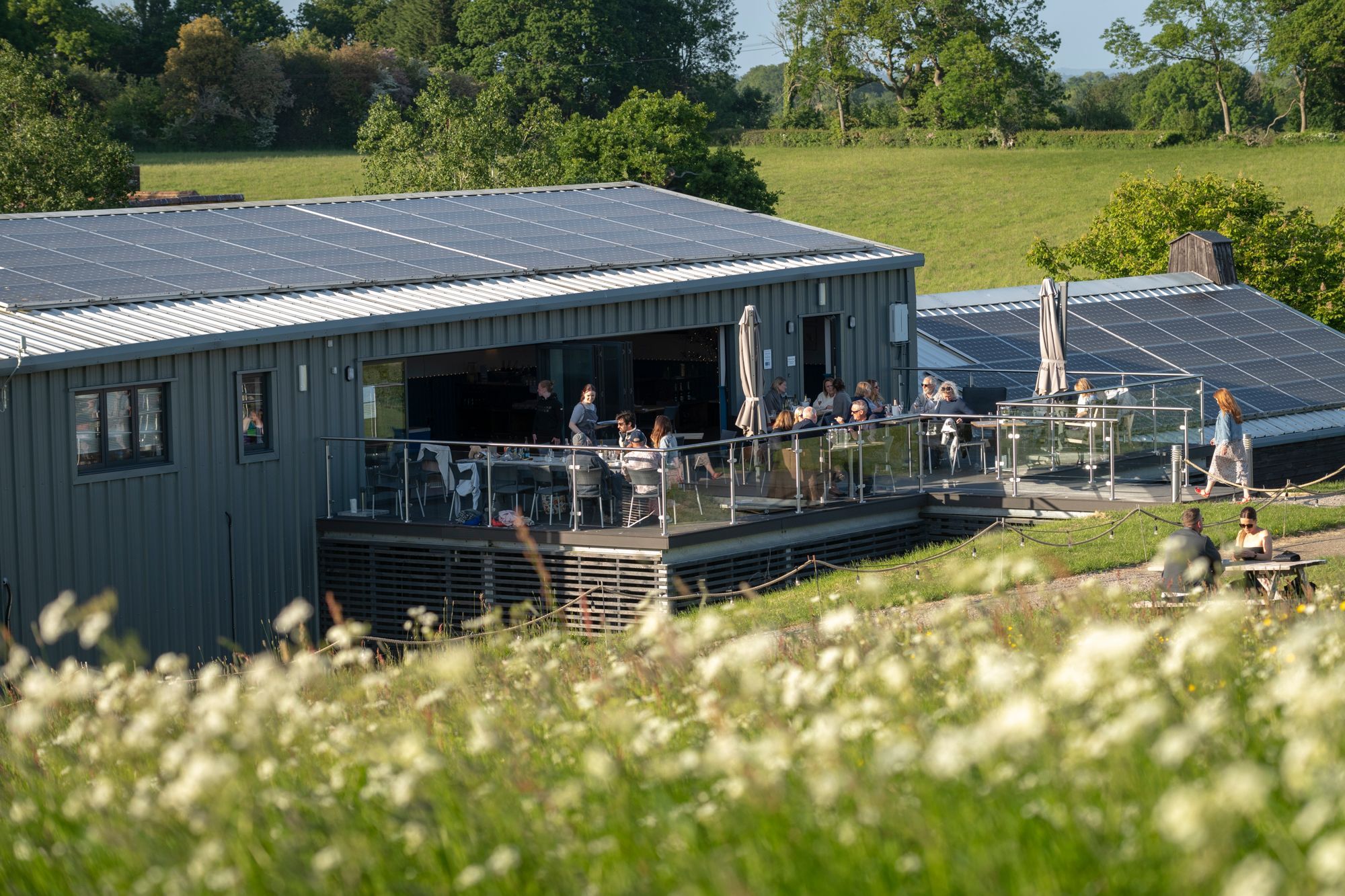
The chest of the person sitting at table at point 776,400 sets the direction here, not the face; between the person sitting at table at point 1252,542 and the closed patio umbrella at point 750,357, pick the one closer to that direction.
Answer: the person sitting at table

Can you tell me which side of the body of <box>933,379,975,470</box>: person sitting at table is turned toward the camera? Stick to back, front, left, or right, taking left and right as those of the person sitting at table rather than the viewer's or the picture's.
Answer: front

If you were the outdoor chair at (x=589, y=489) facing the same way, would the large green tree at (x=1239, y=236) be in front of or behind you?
in front

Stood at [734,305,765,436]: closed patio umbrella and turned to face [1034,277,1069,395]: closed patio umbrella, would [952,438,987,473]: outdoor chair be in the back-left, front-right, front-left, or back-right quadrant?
front-right

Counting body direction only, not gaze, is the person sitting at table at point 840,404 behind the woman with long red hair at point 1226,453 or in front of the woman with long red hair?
in front

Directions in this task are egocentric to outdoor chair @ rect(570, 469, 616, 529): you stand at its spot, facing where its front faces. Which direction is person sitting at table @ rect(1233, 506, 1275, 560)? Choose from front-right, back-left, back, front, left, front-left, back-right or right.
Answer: back-right

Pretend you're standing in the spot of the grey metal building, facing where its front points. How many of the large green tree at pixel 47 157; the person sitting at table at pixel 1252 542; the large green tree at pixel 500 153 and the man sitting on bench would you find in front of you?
2

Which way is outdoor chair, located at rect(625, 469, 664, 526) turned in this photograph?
away from the camera

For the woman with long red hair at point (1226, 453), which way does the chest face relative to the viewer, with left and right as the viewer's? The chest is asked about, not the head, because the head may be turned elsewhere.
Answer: facing to the left of the viewer

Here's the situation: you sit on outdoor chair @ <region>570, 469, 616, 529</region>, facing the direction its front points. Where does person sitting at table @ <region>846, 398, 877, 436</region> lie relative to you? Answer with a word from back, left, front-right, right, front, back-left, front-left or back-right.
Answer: front-right

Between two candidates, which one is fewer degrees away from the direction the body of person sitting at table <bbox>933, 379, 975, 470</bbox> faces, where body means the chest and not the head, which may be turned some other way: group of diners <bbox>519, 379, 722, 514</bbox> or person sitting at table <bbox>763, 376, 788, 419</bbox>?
the group of diners

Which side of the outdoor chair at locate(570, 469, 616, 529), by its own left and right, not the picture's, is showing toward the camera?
back

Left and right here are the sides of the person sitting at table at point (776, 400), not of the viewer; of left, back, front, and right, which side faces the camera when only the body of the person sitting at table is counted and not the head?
right
